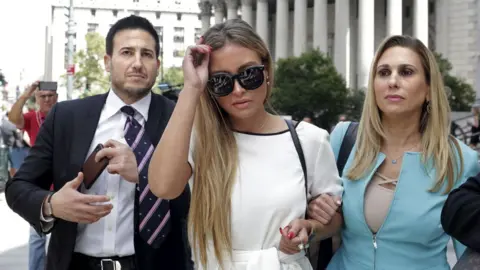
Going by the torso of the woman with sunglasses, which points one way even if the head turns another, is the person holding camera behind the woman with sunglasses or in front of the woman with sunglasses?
behind

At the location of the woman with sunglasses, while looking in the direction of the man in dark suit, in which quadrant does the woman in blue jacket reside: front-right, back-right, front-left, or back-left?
back-right

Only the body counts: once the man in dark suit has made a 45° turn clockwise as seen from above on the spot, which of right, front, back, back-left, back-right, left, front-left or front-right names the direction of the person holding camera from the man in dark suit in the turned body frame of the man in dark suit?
back-right

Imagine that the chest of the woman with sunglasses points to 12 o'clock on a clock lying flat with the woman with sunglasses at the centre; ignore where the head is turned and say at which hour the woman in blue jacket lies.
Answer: The woman in blue jacket is roughly at 8 o'clock from the woman with sunglasses.

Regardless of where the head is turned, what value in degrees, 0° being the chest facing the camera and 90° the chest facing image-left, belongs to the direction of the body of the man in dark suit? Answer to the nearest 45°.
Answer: approximately 0°

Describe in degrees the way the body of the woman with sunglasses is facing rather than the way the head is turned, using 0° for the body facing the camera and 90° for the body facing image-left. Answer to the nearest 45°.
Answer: approximately 0°

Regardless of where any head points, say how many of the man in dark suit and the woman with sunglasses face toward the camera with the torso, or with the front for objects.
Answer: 2
